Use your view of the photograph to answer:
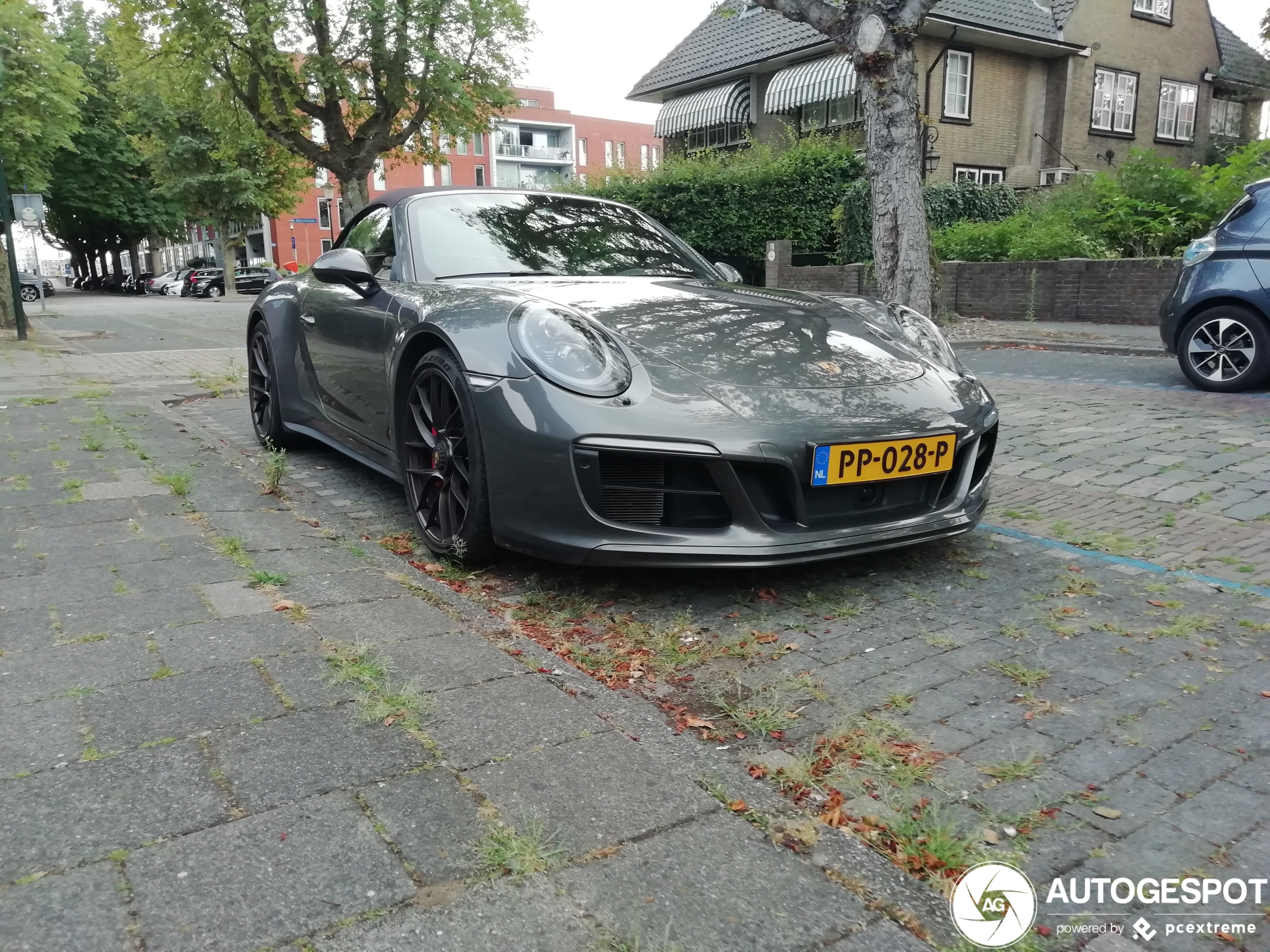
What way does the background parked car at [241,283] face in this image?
to the viewer's left

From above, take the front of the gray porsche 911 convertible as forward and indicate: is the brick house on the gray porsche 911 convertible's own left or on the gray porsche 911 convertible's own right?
on the gray porsche 911 convertible's own left

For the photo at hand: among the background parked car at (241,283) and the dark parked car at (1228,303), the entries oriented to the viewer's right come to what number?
1

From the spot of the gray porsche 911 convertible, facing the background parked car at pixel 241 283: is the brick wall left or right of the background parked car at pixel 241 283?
right
